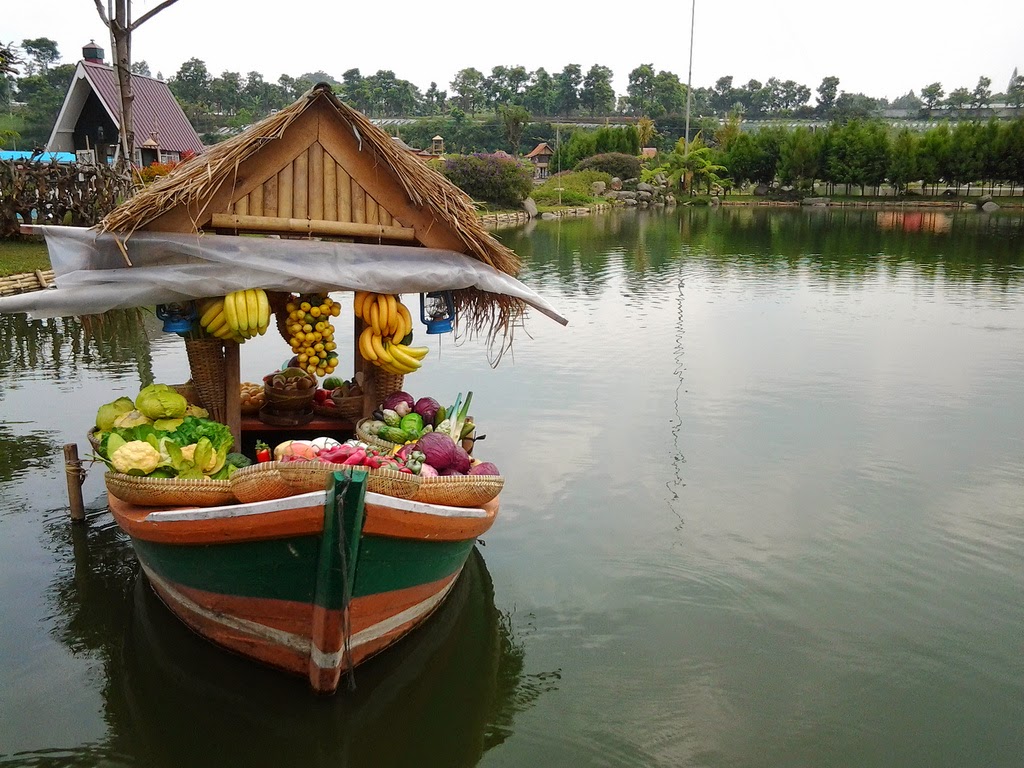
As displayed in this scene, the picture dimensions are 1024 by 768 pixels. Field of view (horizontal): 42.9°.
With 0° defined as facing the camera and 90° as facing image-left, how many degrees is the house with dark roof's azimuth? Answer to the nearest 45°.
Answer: approximately 45°

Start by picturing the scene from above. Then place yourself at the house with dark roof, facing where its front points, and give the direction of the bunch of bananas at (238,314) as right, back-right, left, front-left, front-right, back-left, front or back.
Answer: front-left

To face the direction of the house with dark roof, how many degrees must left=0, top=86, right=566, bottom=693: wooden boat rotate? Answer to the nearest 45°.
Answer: approximately 180°

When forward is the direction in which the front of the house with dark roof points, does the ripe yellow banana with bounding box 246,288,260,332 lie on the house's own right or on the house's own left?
on the house's own left

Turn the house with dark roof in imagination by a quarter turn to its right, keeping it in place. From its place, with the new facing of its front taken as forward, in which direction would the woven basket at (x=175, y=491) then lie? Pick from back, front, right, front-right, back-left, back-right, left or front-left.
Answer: back-left

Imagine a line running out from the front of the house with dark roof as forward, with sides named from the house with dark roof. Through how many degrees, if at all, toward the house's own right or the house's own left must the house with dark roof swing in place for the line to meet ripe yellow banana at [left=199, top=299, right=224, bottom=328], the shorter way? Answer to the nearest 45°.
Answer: approximately 45° to the house's own left

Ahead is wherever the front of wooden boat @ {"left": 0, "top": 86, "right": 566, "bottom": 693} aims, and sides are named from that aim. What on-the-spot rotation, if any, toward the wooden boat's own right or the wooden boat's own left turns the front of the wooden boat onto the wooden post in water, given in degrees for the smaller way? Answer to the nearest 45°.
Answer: approximately 135° to the wooden boat's own right

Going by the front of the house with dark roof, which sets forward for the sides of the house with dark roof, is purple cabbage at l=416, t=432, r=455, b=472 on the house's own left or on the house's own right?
on the house's own left

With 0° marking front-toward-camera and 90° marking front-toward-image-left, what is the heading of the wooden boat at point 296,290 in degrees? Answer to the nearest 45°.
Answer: approximately 0°

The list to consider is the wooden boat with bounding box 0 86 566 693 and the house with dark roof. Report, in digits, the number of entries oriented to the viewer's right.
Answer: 0

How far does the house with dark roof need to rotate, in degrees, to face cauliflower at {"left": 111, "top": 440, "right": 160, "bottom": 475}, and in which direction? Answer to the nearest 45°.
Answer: approximately 45° to its left

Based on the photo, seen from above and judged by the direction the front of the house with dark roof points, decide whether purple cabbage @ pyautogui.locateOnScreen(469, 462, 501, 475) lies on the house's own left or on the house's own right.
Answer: on the house's own left
